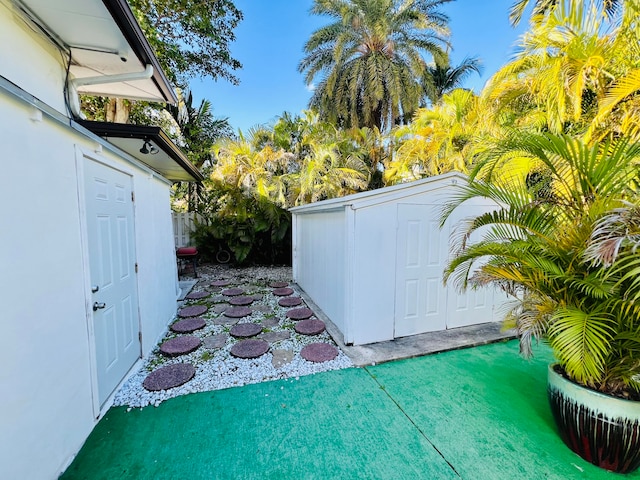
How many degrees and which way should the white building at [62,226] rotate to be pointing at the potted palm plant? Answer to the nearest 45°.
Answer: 0° — it already faces it

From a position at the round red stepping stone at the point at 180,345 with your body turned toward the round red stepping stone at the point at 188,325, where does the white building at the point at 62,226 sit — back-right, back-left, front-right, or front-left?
back-left

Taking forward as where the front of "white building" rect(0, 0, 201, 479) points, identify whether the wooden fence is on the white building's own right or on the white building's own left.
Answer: on the white building's own left

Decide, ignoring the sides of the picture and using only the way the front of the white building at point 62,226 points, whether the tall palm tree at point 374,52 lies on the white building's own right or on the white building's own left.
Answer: on the white building's own left

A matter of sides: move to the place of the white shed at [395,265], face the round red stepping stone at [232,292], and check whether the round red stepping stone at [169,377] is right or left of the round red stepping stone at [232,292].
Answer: left

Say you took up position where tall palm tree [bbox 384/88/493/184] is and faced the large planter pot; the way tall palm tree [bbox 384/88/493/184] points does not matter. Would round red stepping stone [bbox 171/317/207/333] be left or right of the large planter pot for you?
right

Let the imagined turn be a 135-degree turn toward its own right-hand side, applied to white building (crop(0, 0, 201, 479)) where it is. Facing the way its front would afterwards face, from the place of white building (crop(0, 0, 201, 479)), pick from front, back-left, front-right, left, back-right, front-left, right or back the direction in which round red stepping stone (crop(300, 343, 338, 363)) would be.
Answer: back

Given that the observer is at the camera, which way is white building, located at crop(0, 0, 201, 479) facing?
facing the viewer and to the right of the viewer

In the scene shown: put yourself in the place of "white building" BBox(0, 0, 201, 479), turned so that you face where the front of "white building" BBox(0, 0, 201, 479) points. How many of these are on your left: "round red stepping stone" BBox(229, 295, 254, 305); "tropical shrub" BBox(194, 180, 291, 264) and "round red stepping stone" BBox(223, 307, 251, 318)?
3

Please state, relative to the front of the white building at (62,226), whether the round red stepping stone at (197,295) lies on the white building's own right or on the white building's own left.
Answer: on the white building's own left

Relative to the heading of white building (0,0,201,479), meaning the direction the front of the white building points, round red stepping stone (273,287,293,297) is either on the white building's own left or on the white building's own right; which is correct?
on the white building's own left
